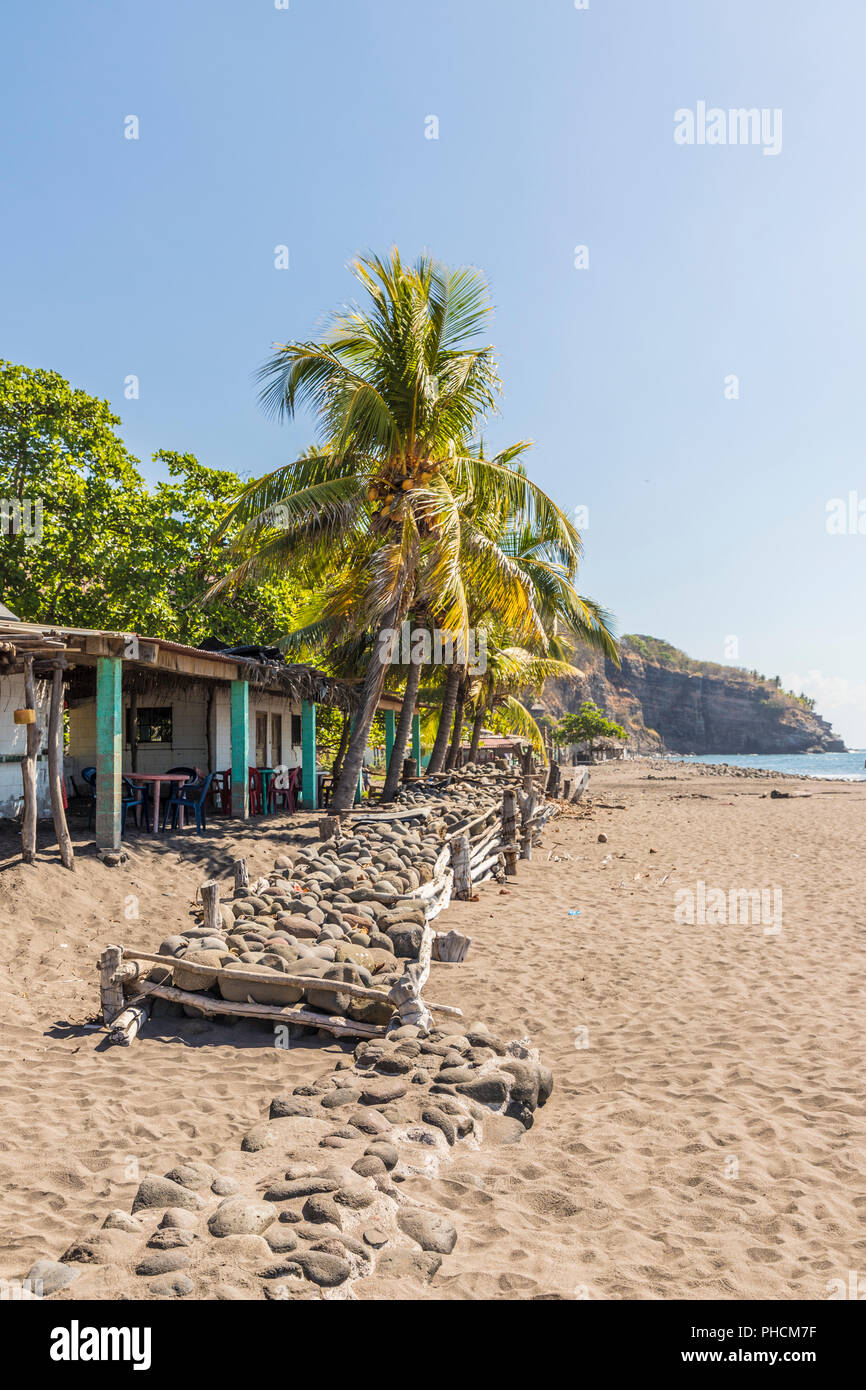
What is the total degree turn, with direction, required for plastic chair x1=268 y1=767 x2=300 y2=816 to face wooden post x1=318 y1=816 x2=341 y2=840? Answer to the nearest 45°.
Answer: approximately 90° to its left

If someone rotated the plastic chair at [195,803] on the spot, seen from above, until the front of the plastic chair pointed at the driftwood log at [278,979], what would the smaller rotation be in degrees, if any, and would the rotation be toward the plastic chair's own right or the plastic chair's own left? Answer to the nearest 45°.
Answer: approximately 90° to the plastic chair's own left

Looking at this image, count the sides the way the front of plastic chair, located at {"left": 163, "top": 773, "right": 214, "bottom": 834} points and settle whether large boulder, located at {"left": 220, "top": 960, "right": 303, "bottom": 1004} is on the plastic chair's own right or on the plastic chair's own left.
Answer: on the plastic chair's own left

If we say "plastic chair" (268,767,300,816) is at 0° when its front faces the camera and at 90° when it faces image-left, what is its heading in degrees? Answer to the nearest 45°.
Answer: approximately 90°

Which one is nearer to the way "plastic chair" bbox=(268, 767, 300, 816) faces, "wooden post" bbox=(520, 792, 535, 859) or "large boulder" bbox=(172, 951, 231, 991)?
the large boulder

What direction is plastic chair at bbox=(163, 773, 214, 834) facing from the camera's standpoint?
to the viewer's left

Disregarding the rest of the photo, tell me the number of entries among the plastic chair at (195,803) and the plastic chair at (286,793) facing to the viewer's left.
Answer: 2

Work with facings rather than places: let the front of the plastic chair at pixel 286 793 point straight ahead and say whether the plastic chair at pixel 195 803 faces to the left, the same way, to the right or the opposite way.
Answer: the same way

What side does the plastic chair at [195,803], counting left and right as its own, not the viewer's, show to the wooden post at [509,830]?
back

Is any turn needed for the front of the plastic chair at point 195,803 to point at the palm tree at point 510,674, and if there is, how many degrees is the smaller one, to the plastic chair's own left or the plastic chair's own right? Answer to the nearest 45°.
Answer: approximately 135° to the plastic chair's own right

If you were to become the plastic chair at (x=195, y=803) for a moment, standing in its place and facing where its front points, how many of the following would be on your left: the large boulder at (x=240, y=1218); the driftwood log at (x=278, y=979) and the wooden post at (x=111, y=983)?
3

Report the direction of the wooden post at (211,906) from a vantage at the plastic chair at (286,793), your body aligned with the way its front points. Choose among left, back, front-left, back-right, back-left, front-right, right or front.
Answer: left
